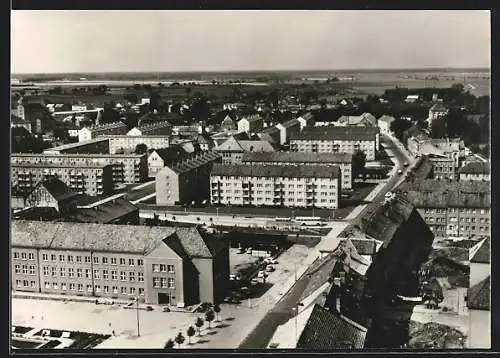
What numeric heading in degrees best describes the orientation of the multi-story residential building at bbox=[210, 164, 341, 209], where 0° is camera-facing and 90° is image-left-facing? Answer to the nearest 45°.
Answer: approximately 0°

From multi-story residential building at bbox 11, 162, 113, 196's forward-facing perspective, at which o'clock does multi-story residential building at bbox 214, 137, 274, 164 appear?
multi-story residential building at bbox 214, 137, 274, 164 is roughly at 9 o'clock from multi-story residential building at bbox 11, 162, 113, 196.

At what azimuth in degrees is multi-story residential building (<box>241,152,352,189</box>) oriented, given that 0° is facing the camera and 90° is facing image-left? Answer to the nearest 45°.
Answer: approximately 0°

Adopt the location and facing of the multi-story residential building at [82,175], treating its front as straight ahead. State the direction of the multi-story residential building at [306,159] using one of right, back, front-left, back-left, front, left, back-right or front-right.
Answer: left

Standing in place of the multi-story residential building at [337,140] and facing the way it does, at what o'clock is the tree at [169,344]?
The tree is roughly at 1 o'clock from the multi-story residential building.

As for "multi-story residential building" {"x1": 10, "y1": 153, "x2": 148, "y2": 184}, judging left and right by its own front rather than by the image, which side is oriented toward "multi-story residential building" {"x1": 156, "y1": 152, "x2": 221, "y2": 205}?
left
